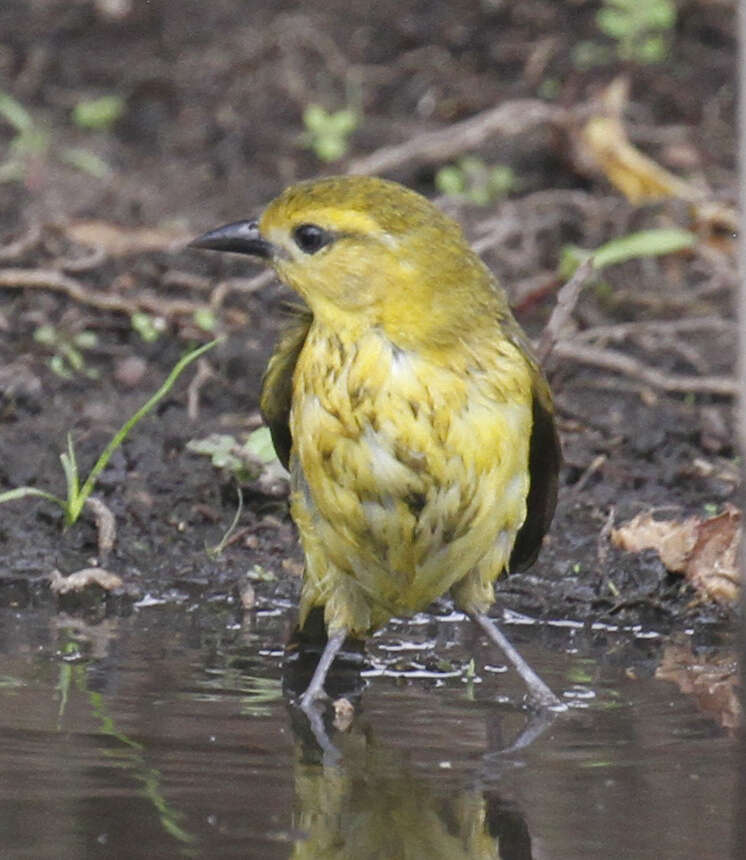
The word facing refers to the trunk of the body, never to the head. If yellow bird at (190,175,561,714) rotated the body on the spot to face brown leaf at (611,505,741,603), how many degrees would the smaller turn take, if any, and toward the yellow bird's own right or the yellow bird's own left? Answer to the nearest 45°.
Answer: approximately 135° to the yellow bird's own left

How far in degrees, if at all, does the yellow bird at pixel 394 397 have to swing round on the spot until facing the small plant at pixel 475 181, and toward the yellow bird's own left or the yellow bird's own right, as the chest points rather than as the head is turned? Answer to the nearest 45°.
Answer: approximately 180°

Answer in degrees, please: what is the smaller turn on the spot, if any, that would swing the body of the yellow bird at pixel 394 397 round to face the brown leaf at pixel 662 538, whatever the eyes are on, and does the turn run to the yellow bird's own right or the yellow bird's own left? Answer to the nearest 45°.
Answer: approximately 135° to the yellow bird's own left

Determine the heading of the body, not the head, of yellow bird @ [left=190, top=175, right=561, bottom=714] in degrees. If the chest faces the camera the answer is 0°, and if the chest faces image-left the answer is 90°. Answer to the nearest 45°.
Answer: approximately 0°

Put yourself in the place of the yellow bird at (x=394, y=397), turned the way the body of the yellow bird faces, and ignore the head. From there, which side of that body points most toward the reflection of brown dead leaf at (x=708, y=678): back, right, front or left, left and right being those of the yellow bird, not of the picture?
left

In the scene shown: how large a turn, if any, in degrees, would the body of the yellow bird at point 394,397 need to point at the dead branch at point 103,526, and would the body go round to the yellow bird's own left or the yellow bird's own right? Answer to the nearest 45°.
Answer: approximately 135° to the yellow bird's own right

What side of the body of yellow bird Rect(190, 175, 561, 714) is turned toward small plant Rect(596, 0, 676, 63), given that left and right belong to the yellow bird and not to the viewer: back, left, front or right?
back

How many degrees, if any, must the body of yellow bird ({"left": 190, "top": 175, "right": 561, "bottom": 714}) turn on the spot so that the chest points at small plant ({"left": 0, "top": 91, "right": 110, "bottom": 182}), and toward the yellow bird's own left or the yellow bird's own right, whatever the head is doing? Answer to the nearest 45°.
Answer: approximately 180°

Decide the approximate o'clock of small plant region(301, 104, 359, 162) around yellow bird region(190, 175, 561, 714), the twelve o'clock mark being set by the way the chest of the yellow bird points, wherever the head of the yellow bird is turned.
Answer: The small plant is roughly at 6 o'clock from the yellow bird.

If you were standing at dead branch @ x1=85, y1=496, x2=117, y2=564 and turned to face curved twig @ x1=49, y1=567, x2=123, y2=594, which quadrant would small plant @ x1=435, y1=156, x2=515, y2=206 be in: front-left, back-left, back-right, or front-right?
back-left

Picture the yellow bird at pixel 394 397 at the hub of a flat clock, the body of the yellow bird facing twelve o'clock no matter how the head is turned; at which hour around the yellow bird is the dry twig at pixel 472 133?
The dry twig is roughly at 6 o'clock from the yellow bird.
